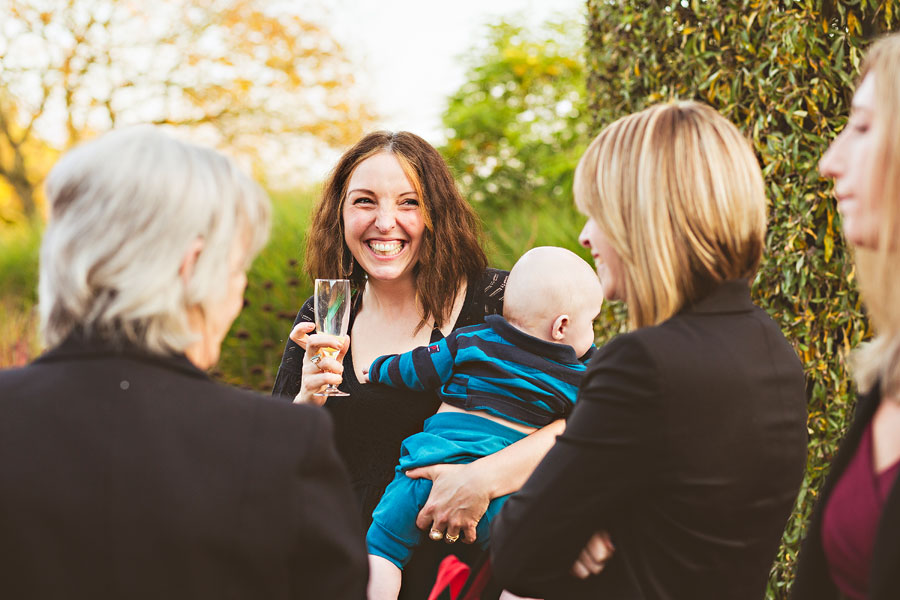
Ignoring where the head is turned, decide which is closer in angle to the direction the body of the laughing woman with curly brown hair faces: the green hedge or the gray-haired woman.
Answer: the gray-haired woman

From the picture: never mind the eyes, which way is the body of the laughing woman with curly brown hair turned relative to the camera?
toward the camera

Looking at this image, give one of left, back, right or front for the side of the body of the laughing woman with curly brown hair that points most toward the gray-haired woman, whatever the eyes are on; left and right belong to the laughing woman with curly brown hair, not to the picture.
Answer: front

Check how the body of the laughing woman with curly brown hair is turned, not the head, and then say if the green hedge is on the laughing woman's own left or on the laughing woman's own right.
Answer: on the laughing woman's own left

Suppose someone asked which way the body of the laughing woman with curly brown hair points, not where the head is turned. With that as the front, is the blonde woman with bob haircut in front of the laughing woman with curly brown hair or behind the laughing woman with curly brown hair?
in front

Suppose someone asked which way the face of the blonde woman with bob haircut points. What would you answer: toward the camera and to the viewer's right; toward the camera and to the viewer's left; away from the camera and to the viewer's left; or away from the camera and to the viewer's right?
away from the camera and to the viewer's left

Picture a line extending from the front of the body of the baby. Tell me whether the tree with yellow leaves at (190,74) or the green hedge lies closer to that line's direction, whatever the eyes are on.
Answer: the green hedge

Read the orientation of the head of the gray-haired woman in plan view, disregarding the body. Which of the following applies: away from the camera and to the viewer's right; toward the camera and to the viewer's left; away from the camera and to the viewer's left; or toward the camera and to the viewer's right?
away from the camera and to the viewer's right

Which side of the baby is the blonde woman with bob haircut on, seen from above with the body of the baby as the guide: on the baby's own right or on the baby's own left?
on the baby's own right

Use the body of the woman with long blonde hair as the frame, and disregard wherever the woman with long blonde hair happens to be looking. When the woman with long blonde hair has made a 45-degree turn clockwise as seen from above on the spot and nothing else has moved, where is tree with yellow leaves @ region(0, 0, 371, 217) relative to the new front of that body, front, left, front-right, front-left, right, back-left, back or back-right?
front-right

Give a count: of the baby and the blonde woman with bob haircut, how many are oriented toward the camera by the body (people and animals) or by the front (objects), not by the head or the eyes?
0

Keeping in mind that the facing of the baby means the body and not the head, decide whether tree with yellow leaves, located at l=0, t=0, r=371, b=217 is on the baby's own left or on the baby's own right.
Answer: on the baby's own left

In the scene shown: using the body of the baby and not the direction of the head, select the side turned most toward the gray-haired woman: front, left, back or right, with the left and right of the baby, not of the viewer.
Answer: back

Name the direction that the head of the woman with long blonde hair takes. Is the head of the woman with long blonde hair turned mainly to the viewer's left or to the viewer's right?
to the viewer's left

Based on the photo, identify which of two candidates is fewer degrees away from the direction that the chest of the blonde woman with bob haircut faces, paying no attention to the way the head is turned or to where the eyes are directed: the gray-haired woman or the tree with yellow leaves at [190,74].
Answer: the tree with yellow leaves

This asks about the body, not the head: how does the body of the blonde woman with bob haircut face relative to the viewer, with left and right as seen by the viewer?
facing away from the viewer and to the left of the viewer

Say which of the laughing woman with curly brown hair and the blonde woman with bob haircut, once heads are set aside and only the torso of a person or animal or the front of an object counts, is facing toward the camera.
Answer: the laughing woman with curly brown hair
